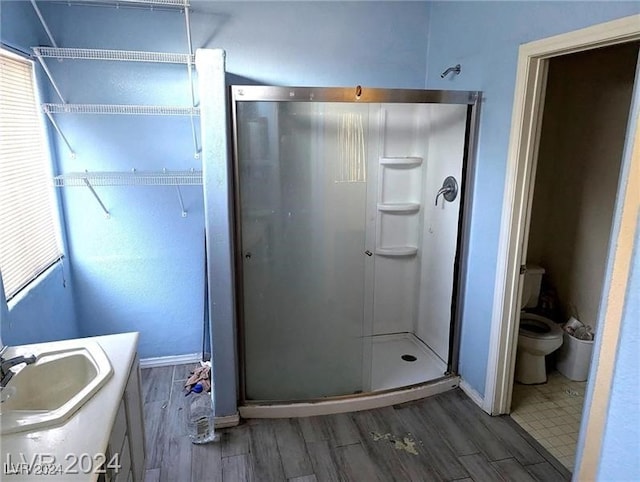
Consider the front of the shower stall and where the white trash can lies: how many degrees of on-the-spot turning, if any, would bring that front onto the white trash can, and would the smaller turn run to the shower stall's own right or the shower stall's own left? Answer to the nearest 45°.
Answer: approximately 90° to the shower stall's own left

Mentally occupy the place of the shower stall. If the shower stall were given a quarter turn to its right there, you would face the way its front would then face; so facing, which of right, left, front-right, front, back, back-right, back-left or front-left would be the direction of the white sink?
front-left

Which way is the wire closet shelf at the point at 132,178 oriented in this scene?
toward the camera

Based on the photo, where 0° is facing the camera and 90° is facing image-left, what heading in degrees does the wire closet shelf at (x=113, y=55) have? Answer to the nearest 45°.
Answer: approximately 0°

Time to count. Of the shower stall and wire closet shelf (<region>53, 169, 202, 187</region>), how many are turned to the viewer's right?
0

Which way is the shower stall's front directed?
toward the camera
